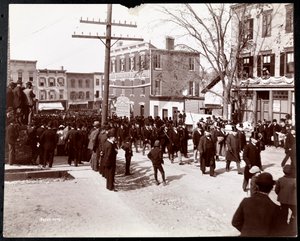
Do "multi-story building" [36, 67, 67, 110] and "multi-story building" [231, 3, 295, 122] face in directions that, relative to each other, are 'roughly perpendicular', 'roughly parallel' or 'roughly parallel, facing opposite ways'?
roughly perpendicular

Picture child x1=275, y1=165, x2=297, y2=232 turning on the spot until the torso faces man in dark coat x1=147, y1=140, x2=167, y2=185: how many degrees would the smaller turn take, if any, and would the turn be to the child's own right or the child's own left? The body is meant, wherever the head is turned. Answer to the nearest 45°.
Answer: approximately 90° to the child's own left

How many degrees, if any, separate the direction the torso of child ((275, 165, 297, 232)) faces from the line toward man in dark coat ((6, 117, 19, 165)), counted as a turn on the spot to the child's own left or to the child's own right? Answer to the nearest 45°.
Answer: approximately 90° to the child's own left

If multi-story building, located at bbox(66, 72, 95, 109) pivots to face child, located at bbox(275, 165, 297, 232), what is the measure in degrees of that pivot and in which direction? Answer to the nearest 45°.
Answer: approximately 45° to its left

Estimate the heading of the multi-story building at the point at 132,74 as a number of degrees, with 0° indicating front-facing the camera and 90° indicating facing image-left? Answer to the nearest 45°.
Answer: approximately 45°

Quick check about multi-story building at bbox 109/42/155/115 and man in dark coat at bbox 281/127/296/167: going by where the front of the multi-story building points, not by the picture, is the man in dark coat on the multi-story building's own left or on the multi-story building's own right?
on the multi-story building's own left

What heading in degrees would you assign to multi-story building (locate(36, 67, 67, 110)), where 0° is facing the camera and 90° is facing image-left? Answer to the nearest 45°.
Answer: approximately 0°

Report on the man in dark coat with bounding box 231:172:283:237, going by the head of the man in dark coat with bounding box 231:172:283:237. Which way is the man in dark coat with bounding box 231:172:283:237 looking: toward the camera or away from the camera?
away from the camera

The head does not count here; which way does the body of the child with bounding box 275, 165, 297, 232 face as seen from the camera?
away from the camera

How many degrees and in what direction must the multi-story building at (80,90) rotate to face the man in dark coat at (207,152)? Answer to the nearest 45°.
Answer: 0° — it already faces them
